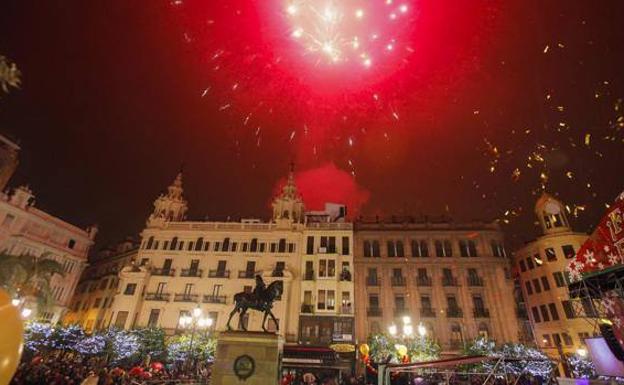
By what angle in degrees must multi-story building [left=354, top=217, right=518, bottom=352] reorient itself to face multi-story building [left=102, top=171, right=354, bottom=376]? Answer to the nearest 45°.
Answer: approximately 90° to its right

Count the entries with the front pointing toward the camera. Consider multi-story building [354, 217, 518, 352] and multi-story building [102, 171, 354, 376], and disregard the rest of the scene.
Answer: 2

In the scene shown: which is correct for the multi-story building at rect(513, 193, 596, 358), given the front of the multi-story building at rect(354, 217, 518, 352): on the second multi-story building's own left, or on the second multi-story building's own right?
on the second multi-story building's own left

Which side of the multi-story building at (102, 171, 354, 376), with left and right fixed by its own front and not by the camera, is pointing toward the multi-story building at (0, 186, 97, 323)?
right

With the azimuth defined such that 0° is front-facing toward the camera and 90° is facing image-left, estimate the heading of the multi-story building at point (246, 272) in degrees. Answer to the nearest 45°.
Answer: approximately 0°

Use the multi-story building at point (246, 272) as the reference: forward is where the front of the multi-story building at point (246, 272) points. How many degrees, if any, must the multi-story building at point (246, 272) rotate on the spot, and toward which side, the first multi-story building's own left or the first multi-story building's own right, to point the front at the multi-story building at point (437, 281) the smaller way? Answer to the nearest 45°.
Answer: approximately 90° to the first multi-story building's own left

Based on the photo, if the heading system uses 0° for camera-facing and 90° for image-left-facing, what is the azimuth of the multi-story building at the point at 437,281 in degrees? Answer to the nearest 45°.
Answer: approximately 0°
